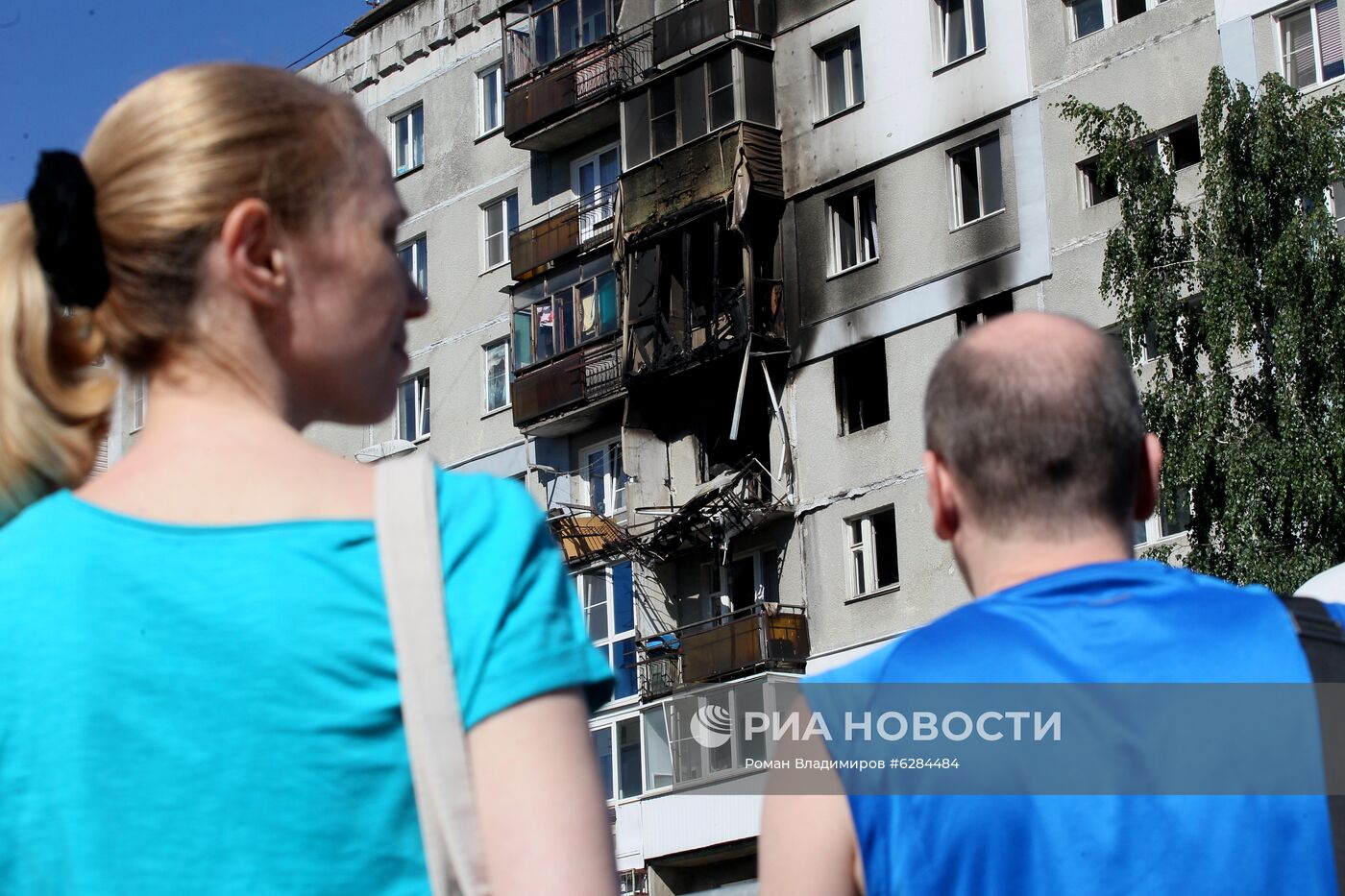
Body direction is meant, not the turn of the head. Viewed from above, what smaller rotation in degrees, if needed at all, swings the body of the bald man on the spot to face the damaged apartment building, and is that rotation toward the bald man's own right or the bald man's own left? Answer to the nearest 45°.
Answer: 0° — they already face it

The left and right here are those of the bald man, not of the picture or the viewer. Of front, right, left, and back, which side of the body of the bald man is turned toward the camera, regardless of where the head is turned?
back

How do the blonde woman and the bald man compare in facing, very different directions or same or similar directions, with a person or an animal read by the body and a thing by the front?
same or similar directions

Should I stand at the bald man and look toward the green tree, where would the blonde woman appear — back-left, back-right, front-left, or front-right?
back-left

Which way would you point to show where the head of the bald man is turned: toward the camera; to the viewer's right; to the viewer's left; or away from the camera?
away from the camera

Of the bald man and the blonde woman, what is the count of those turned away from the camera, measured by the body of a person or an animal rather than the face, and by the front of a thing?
2

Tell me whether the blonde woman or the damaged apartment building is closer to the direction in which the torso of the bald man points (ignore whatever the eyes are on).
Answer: the damaged apartment building

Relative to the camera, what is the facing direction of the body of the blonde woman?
away from the camera

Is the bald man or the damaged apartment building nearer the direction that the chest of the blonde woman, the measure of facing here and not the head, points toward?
the damaged apartment building

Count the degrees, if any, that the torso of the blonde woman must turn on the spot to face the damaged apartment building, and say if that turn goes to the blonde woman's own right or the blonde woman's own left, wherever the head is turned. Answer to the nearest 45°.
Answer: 0° — they already face it

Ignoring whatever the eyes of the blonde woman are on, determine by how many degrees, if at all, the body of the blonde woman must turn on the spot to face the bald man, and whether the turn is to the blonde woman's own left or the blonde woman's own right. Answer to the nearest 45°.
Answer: approximately 45° to the blonde woman's own right

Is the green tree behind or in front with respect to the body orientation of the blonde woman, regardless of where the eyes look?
in front

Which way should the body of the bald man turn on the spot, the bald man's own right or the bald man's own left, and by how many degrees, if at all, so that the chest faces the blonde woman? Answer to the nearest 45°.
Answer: approximately 135° to the bald man's own left

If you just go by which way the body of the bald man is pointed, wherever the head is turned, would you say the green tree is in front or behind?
in front
